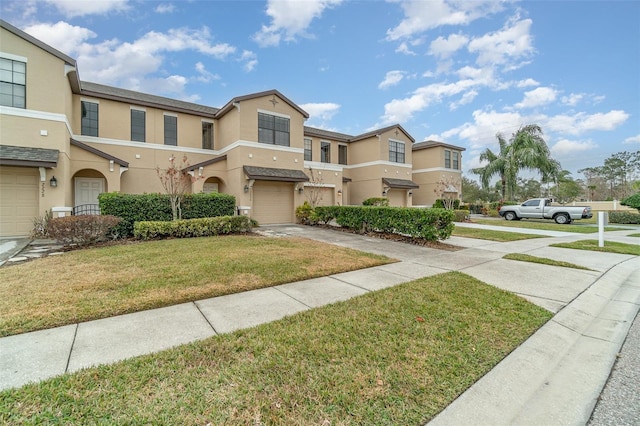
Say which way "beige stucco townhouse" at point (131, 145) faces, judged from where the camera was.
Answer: facing the viewer and to the right of the viewer

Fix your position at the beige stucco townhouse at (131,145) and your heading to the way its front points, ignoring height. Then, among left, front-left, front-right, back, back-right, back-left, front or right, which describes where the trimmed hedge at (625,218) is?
front-left

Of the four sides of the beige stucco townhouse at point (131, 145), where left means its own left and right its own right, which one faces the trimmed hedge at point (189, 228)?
front

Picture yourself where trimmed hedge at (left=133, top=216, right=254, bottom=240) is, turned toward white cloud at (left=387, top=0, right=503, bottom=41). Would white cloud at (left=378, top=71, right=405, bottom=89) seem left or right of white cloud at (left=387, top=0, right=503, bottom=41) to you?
left
